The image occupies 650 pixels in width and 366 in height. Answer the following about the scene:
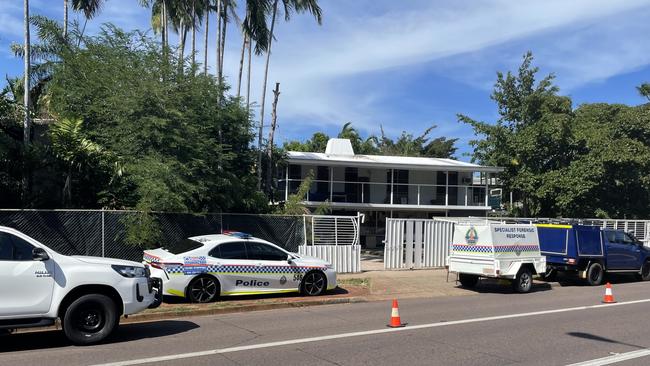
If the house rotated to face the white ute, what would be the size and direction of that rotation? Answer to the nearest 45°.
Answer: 0° — it already faces it

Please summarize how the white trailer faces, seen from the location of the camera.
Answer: facing away from the viewer and to the right of the viewer

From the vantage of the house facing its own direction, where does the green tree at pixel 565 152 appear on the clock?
The green tree is roughly at 9 o'clock from the house.

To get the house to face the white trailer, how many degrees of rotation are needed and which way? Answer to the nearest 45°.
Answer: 0° — it already faces it

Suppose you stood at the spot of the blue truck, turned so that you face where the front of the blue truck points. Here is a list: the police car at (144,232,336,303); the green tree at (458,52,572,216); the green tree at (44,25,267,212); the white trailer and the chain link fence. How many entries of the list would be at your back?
4

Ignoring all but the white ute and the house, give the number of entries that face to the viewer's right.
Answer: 1

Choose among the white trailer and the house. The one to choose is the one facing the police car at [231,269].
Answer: the house

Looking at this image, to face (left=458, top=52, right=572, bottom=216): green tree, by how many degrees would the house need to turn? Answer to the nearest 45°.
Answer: approximately 90° to its left

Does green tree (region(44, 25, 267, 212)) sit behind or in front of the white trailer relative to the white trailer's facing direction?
behind

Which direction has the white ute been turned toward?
to the viewer's right

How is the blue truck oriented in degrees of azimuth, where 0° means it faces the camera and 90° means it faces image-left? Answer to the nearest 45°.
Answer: approximately 225°
